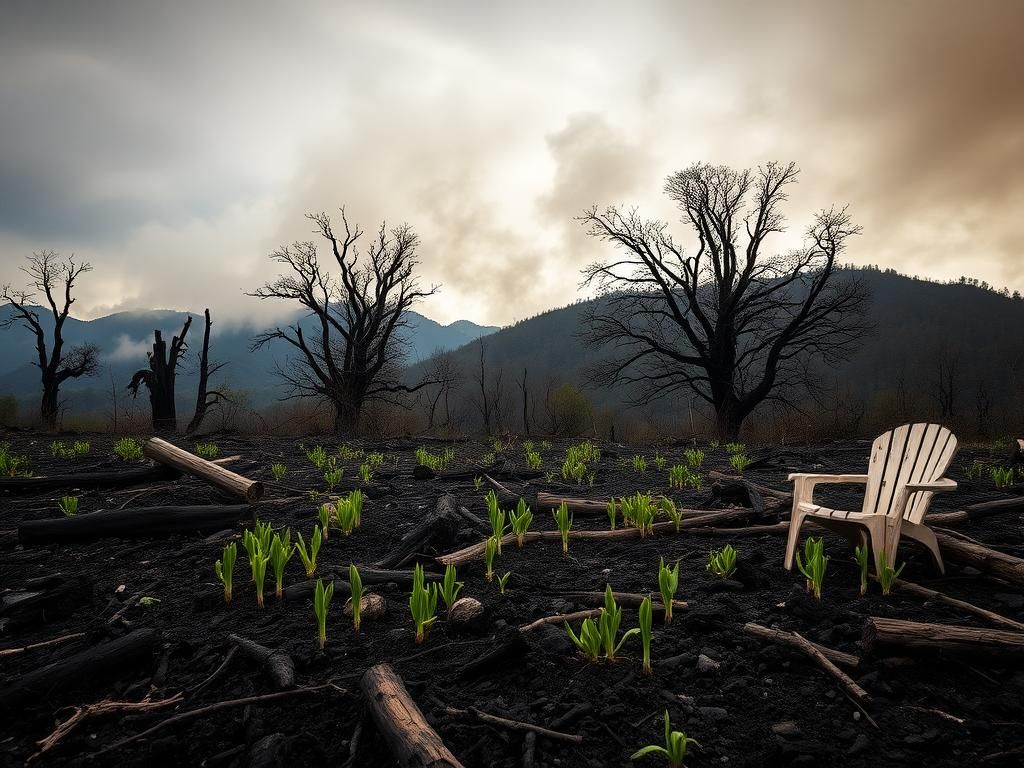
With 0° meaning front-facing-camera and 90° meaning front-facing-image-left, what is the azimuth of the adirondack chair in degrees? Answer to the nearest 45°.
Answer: approximately 45°

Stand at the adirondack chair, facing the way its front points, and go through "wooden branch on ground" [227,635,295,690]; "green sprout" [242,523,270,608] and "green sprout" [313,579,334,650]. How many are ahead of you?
3

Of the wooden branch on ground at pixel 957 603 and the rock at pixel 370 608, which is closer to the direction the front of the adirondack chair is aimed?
the rock

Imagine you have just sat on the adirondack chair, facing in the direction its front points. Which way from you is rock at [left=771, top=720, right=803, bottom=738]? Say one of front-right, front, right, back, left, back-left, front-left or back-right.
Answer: front-left

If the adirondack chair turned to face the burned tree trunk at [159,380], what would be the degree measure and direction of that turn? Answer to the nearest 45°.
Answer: approximately 45° to its right

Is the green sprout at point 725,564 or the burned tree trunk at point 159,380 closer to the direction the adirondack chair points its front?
the green sprout

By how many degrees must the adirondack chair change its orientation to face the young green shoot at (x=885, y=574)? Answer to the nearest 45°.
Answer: approximately 45° to its left

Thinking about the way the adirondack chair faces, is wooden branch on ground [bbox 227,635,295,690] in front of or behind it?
in front

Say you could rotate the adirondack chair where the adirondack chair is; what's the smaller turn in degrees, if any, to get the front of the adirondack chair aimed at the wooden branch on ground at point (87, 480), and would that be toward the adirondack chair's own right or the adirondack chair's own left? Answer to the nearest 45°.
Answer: approximately 45° to the adirondack chair's own right

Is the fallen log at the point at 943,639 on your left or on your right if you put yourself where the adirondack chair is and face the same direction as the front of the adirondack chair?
on your left

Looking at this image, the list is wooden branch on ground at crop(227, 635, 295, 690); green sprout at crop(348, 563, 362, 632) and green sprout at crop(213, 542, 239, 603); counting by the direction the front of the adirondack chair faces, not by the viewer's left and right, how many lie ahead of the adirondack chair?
3

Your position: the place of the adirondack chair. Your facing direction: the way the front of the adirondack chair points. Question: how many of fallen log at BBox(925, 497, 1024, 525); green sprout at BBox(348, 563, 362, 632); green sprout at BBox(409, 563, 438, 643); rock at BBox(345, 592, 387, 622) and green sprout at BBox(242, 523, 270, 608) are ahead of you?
4

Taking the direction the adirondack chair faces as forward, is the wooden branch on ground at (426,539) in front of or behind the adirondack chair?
in front

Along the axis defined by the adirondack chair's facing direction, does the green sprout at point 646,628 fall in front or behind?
in front

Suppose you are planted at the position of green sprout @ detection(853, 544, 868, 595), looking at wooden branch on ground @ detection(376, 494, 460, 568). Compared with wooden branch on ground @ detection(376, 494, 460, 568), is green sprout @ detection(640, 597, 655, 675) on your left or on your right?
left

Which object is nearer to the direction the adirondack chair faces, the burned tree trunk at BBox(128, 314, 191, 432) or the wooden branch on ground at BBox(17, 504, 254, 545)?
the wooden branch on ground

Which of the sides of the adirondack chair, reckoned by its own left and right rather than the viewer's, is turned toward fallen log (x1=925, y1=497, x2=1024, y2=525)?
back
